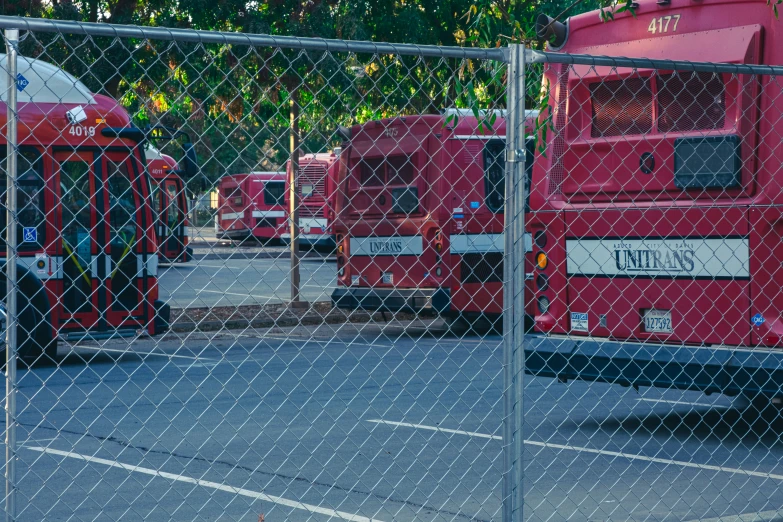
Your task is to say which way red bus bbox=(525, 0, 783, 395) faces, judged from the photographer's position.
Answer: facing away from the viewer

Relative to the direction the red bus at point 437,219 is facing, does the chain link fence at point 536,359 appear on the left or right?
on its right

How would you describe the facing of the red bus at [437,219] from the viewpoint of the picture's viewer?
facing away from the viewer and to the right of the viewer

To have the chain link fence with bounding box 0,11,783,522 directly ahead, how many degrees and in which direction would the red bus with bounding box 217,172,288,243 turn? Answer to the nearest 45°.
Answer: approximately 135° to its right

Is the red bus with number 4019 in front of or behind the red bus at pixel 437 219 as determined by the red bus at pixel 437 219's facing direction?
behind

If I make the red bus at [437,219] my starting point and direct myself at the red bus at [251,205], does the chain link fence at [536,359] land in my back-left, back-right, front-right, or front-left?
back-left
